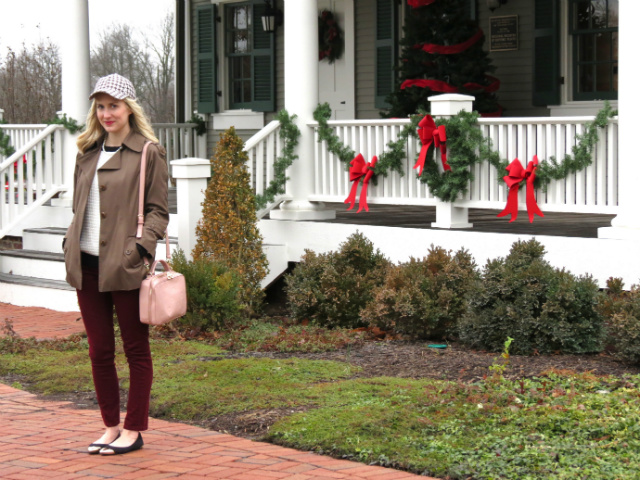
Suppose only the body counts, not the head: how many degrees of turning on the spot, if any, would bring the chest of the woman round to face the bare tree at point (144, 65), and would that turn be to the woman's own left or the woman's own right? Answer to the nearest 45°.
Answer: approximately 135° to the woman's own right

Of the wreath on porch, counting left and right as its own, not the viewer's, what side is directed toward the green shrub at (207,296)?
front

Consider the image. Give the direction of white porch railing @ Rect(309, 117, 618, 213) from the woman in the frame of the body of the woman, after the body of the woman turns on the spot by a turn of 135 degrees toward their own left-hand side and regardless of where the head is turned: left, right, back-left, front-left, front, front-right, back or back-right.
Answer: front-left

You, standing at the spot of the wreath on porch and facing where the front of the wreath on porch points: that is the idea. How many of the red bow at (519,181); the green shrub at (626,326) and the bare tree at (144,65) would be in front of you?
2

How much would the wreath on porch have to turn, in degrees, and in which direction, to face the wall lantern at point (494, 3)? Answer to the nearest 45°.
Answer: approximately 45° to its left

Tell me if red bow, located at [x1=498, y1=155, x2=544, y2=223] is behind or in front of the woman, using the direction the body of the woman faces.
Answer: behind

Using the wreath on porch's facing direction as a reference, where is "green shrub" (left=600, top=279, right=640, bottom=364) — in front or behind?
in front

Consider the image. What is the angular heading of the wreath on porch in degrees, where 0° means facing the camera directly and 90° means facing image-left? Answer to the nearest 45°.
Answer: approximately 0°

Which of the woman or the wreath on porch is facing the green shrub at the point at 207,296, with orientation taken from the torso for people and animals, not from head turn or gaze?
the wreath on porch

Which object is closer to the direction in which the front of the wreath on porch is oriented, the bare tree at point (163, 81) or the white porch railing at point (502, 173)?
the white porch railing

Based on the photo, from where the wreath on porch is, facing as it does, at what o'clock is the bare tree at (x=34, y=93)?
The bare tree is roughly at 5 o'clock from the wreath on porch.

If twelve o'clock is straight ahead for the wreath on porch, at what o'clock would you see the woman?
The woman is roughly at 12 o'clock from the wreath on porch.
